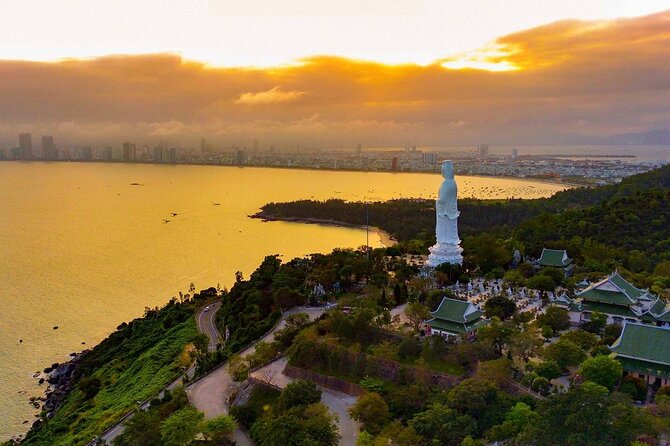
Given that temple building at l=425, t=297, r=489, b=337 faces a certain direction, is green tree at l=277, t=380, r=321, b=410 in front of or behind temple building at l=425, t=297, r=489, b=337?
in front

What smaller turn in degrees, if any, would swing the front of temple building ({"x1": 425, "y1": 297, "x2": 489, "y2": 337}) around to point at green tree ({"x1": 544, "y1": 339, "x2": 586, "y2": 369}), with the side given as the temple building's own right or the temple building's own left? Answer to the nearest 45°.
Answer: approximately 90° to the temple building's own left

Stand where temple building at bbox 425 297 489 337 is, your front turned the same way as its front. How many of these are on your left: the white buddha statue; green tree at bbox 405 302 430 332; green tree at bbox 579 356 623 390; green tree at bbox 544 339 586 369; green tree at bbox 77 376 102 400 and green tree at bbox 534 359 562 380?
3

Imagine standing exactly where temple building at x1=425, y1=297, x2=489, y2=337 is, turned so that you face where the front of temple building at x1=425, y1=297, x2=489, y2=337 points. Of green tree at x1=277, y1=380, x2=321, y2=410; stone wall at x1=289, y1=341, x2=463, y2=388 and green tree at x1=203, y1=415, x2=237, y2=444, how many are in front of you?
3

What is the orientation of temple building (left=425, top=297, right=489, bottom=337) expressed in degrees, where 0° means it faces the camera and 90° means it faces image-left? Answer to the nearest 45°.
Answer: approximately 45°

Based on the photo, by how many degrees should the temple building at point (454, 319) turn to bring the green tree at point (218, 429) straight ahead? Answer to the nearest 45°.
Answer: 0° — it already faces it

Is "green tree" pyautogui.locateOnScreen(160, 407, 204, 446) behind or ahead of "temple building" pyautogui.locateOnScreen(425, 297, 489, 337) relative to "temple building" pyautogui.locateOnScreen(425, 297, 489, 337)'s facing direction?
ahead

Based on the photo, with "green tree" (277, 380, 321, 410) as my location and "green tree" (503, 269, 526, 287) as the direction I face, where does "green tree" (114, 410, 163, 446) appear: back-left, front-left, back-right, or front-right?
back-left

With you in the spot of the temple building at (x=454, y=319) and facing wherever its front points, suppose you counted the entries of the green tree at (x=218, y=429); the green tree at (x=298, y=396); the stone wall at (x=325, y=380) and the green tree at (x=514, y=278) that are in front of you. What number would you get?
3
